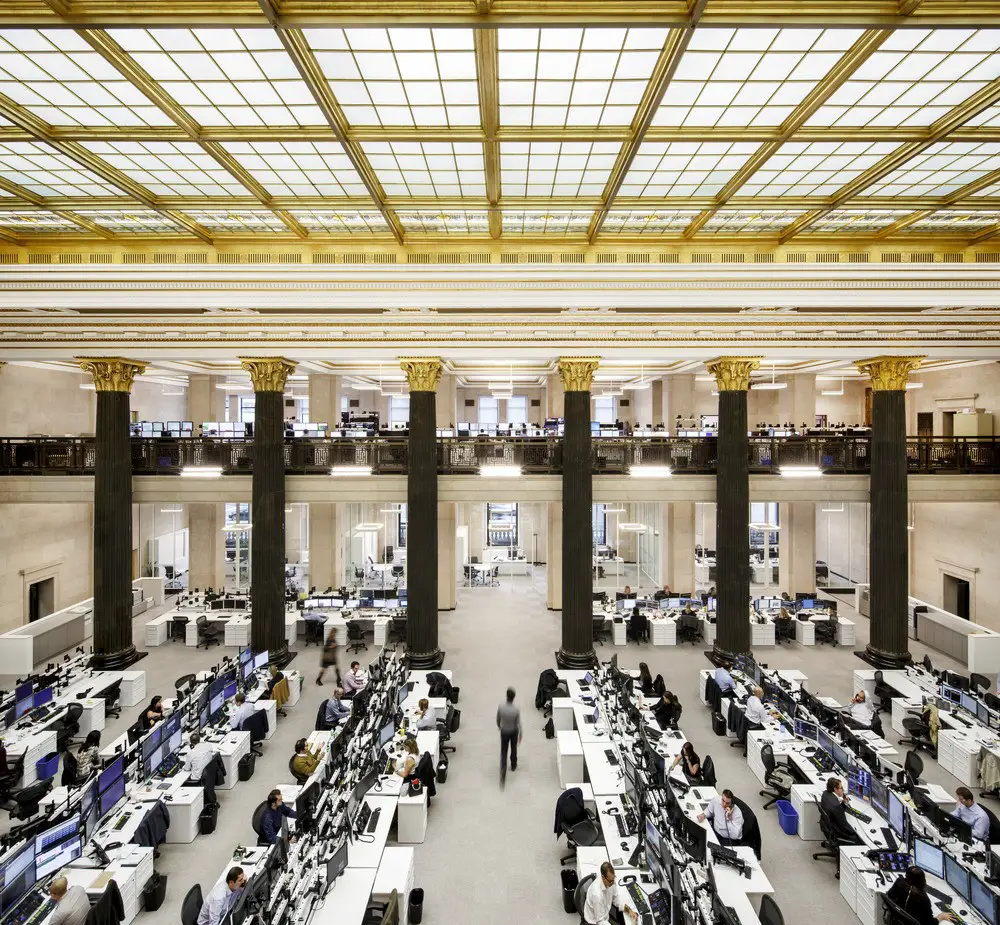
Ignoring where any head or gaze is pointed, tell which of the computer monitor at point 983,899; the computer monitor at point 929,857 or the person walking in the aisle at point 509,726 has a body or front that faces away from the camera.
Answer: the person walking in the aisle

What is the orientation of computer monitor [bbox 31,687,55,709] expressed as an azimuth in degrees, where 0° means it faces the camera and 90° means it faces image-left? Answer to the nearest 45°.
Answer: approximately 315°

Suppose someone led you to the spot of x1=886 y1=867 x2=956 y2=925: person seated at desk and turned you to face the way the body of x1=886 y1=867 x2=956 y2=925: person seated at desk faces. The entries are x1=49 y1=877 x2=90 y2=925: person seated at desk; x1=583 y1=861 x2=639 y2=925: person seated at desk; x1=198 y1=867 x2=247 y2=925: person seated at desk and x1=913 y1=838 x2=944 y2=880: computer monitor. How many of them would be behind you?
3

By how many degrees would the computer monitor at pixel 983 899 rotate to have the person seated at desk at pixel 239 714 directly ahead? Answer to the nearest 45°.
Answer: approximately 45° to its right

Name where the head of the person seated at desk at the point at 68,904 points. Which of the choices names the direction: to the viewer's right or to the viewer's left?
to the viewer's left

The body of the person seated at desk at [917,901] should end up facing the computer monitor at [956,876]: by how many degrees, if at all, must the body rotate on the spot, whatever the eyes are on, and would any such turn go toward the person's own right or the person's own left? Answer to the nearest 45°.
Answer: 0° — they already face it

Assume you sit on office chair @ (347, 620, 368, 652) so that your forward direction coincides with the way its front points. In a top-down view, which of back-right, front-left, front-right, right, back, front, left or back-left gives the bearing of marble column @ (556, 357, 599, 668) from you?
back-right

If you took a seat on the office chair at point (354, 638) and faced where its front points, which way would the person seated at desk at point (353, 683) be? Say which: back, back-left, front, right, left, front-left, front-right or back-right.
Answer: back

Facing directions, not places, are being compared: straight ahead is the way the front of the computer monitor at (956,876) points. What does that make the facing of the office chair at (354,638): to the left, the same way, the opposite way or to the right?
to the right

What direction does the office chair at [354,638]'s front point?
away from the camera

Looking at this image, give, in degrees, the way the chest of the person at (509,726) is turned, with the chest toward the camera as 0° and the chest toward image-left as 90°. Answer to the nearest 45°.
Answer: approximately 180°

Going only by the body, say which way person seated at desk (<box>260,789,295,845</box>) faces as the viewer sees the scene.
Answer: to the viewer's right
